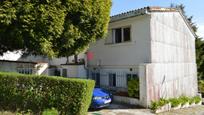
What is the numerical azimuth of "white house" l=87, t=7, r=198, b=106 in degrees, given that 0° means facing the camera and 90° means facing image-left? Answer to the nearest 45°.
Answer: approximately 45°

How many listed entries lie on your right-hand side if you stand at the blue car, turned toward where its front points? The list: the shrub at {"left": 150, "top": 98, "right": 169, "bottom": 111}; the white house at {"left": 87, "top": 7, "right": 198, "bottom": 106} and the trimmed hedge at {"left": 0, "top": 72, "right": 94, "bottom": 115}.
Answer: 1

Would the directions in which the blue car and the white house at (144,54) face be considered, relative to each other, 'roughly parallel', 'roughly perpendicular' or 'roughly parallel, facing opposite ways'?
roughly perpendicular

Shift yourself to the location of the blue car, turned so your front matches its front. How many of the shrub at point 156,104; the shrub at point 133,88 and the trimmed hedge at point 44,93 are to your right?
1
